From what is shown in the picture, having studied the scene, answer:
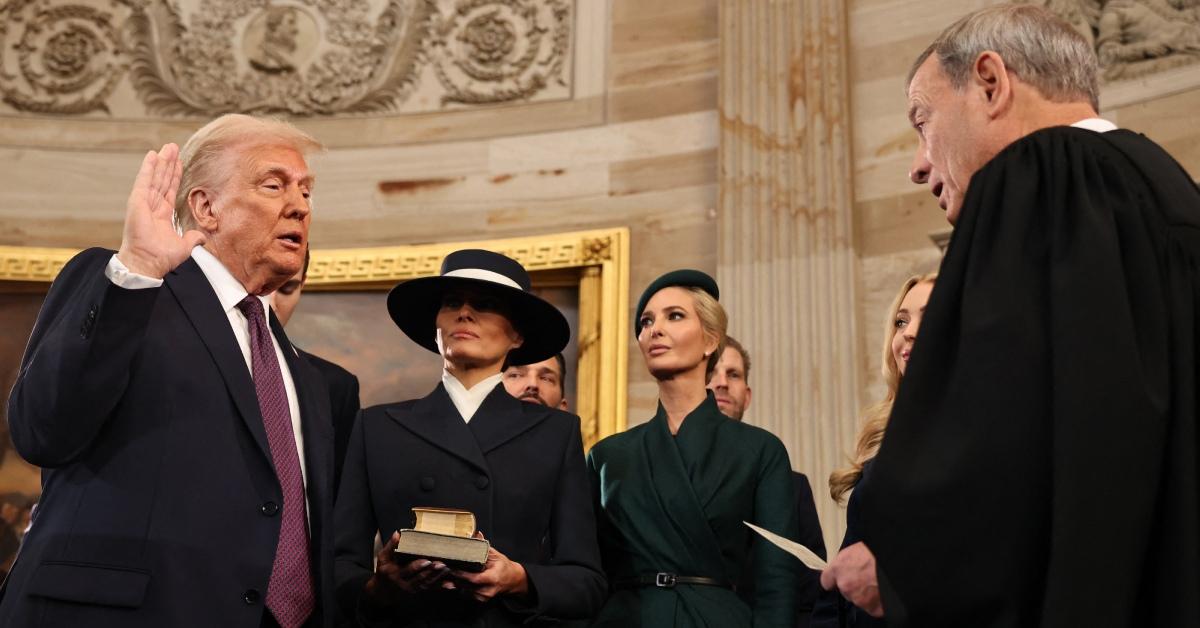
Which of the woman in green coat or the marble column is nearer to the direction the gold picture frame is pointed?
the woman in green coat

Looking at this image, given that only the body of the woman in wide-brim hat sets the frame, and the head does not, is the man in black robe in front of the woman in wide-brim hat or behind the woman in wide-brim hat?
in front

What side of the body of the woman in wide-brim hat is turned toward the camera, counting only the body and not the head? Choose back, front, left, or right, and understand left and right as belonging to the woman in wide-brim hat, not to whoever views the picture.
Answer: front

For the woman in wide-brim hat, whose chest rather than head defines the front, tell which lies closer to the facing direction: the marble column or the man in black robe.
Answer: the man in black robe

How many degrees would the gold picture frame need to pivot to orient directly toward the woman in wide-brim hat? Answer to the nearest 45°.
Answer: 0° — it already faces them

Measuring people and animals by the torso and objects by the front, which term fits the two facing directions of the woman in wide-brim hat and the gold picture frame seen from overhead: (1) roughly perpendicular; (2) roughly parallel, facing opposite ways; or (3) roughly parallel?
roughly parallel

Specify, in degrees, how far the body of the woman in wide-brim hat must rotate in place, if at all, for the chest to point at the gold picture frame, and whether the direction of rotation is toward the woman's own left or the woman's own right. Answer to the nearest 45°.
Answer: approximately 180°

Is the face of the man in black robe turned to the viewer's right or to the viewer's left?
to the viewer's left

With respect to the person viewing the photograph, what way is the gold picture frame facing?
facing the viewer

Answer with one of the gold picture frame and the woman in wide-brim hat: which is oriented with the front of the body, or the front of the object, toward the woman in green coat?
the gold picture frame

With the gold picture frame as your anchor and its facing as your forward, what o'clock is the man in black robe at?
The man in black robe is roughly at 12 o'clock from the gold picture frame.

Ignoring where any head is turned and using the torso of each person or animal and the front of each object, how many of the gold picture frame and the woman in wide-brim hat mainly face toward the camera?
2

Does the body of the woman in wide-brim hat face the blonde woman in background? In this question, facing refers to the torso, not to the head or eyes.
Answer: no
